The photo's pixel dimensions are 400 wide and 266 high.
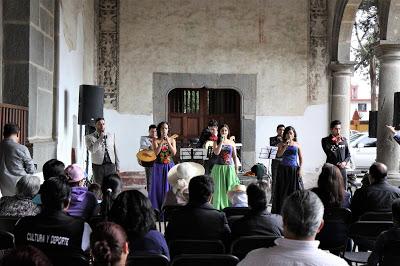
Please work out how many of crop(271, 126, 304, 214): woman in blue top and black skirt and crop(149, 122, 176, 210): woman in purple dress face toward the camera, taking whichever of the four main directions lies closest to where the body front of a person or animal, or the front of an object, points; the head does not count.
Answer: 2

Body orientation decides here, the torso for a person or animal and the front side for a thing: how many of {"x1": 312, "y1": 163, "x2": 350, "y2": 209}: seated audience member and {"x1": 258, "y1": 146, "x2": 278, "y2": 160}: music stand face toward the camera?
0

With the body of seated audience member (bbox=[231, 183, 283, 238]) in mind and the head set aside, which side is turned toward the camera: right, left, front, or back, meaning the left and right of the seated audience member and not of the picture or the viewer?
back

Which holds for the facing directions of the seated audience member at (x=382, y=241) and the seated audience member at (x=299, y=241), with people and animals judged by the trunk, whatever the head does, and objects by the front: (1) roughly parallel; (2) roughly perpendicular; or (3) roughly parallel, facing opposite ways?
roughly parallel

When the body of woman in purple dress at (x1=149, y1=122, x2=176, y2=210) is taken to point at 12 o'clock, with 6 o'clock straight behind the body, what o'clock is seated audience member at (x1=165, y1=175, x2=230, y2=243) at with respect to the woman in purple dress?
The seated audience member is roughly at 12 o'clock from the woman in purple dress.

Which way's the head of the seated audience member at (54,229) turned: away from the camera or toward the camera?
away from the camera

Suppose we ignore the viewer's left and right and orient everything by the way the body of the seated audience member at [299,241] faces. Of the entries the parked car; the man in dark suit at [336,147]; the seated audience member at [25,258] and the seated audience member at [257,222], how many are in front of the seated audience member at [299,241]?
3

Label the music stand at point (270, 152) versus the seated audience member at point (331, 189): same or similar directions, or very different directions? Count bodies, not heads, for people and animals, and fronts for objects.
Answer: same or similar directions

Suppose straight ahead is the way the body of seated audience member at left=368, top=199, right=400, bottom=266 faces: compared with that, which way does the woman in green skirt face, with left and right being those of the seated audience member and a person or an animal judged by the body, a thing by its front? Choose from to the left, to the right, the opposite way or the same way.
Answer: the opposite way

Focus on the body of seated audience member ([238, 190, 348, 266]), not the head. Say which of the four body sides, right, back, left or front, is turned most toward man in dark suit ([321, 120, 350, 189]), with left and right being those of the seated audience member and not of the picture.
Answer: front

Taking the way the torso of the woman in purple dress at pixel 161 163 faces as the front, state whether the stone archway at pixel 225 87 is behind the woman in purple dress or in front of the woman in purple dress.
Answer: behind

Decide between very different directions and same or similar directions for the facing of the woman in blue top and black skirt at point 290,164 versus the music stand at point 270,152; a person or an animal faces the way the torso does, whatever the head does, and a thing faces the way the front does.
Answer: very different directions

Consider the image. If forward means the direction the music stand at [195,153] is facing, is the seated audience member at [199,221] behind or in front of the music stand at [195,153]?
behind

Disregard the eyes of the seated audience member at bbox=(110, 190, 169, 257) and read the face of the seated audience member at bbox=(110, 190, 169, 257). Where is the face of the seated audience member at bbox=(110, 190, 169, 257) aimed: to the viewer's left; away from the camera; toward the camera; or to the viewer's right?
away from the camera

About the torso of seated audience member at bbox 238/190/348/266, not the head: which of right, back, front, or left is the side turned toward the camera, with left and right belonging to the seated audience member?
back

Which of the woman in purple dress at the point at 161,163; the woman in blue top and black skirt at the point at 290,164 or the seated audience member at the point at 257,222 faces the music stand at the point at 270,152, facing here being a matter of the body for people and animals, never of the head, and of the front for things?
the seated audience member

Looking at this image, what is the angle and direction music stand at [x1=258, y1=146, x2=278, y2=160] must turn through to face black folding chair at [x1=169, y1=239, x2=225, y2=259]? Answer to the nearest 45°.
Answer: approximately 180°

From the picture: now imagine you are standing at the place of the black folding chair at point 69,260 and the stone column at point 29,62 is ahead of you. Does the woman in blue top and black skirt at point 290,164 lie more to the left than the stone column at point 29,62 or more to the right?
right

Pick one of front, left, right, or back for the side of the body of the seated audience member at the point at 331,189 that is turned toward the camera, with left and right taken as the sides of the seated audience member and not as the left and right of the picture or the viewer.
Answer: back

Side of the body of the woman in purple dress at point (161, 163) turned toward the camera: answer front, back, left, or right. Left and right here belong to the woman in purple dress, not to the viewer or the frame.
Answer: front
